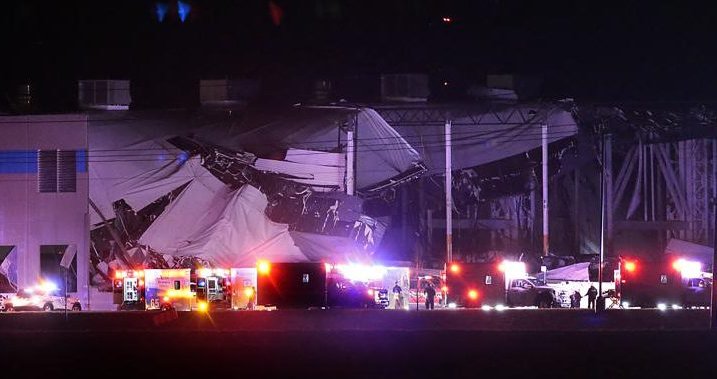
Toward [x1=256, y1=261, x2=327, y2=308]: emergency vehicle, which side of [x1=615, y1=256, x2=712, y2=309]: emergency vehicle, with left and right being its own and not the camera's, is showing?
back

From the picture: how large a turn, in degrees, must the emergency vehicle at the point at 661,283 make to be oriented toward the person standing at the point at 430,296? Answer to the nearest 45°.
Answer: approximately 180°

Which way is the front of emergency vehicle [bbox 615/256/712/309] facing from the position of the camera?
facing to the right of the viewer
